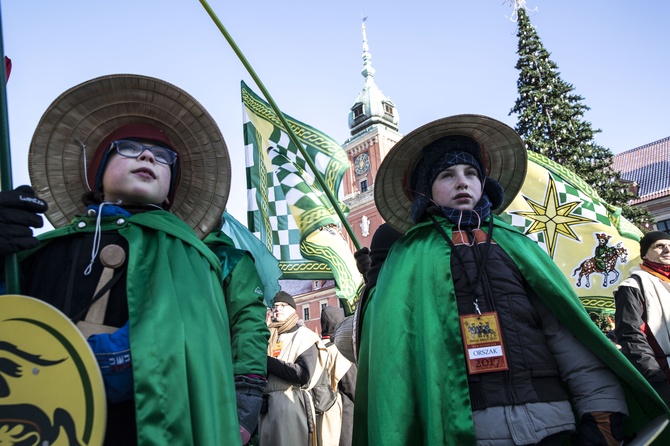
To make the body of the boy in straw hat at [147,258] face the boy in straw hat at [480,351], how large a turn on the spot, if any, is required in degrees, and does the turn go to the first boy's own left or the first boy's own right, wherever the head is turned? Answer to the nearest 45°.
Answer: approximately 90° to the first boy's own left

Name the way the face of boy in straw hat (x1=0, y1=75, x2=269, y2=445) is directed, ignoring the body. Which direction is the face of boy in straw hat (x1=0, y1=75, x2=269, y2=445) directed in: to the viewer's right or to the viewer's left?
to the viewer's right

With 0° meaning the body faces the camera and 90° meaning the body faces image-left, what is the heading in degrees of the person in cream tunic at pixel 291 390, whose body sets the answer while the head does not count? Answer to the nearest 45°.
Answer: approximately 45°

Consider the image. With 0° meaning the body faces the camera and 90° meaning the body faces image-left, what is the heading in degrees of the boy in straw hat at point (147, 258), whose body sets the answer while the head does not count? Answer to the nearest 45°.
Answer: approximately 0°

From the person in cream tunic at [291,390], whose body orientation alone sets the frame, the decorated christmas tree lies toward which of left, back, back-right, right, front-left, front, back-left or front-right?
back

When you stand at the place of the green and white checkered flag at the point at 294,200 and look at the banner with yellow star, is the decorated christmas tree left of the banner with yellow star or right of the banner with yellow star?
left

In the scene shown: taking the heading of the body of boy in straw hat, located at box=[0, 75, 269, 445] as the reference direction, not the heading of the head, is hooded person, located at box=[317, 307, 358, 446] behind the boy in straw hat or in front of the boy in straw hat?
behind

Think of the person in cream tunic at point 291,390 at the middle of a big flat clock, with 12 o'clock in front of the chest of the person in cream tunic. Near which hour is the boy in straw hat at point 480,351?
The boy in straw hat is roughly at 10 o'clock from the person in cream tunic.
